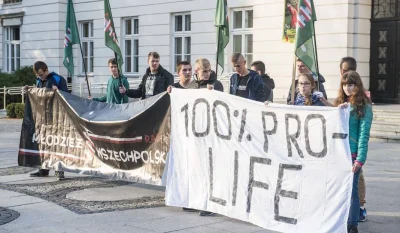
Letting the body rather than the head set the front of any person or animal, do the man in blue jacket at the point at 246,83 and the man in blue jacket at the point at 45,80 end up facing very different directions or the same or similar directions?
same or similar directions

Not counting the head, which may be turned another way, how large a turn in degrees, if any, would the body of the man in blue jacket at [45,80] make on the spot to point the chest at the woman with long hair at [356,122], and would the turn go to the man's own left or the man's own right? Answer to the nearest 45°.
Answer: approximately 90° to the man's own left

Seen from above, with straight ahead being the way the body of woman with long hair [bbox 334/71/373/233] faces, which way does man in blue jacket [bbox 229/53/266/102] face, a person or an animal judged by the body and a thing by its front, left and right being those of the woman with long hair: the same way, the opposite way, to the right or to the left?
the same way

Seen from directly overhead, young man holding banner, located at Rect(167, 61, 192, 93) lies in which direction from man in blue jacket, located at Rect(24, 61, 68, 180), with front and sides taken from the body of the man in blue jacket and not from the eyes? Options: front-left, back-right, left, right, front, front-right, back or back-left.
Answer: left

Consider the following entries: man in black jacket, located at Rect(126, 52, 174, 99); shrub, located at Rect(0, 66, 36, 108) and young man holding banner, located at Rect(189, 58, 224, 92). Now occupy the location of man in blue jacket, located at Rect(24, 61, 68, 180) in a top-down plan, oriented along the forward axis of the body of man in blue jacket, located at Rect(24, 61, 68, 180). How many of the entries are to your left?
2

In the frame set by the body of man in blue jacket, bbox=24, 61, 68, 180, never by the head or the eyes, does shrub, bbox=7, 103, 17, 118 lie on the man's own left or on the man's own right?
on the man's own right

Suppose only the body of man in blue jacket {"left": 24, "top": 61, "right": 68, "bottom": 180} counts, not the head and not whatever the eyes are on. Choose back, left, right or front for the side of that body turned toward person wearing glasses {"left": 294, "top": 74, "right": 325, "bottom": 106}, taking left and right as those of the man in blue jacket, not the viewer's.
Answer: left

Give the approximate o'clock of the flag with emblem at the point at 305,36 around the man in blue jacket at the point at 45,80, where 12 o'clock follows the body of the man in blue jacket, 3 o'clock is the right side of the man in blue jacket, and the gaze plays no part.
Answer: The flag with emblem is roughly at 9 o'clock from the man in blue jacket.

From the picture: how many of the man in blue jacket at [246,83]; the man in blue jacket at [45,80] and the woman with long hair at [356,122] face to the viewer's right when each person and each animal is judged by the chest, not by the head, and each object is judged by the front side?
0

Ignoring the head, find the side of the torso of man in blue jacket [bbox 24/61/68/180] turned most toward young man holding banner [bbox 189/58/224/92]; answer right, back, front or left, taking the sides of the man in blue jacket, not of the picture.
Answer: left

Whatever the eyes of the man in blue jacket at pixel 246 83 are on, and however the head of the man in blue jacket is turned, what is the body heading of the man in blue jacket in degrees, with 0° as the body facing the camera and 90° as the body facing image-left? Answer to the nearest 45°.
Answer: approximately 45°

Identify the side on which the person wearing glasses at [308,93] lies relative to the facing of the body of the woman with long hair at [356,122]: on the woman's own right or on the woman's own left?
on the woman's own right

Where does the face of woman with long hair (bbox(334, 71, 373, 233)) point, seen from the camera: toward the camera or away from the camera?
toward the camera

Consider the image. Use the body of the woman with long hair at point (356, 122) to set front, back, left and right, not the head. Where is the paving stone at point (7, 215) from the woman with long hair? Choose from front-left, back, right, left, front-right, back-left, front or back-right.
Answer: front-right

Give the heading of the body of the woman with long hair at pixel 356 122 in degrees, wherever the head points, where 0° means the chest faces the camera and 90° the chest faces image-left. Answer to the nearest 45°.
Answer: approximately 45°
